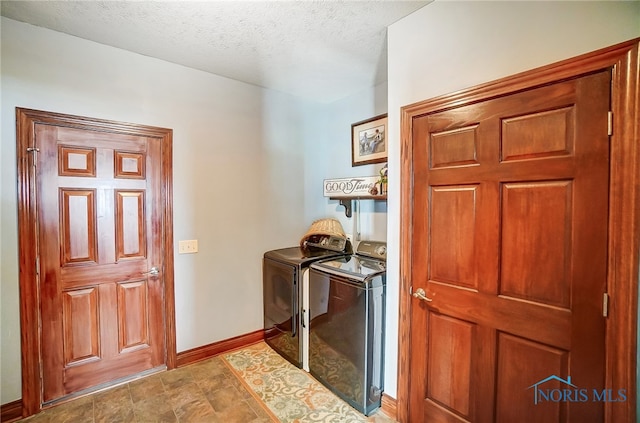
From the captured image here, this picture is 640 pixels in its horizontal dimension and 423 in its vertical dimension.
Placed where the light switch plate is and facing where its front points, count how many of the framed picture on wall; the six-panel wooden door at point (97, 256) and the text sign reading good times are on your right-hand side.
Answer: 1

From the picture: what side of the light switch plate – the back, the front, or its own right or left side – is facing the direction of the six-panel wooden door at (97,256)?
right

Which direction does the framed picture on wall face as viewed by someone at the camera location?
facing the viewer and to the left of the viewer

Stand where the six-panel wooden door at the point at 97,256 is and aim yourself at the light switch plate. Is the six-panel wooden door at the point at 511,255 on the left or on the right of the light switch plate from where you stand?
right

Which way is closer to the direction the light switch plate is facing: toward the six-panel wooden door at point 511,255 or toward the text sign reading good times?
the six-panel wooden door

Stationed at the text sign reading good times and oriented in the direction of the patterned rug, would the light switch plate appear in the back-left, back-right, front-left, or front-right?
front-right

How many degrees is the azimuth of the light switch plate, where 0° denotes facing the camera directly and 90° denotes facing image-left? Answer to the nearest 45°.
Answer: approximately 0°

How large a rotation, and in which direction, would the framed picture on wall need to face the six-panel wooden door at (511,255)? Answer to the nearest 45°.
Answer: approximately 90° to its left

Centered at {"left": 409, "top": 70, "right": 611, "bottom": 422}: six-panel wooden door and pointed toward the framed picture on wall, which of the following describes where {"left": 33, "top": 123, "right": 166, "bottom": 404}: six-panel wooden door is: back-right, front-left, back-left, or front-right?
front-left

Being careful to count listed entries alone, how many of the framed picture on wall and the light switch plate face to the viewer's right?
0

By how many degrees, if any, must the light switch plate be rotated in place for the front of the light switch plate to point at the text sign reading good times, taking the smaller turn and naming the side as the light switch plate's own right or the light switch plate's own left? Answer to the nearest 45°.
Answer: approximately 90° to the light switch plate's own left

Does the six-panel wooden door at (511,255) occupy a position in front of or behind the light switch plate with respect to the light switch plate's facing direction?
in front

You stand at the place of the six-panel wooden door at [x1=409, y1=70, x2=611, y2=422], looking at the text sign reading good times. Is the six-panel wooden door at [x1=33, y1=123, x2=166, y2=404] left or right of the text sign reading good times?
left
